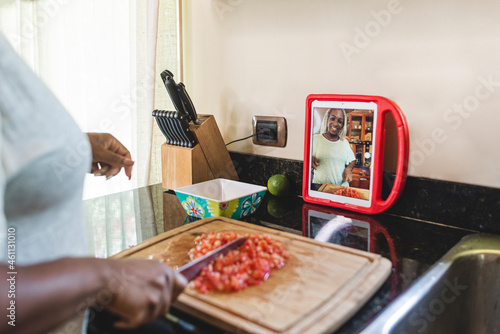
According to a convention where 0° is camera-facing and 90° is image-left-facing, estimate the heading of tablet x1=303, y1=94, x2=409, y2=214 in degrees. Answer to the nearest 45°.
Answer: approximately 45°

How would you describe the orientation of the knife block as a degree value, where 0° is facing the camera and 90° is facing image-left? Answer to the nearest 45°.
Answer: approximately 45°

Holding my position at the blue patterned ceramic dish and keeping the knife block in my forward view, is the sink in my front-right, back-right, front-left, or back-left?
back-right
